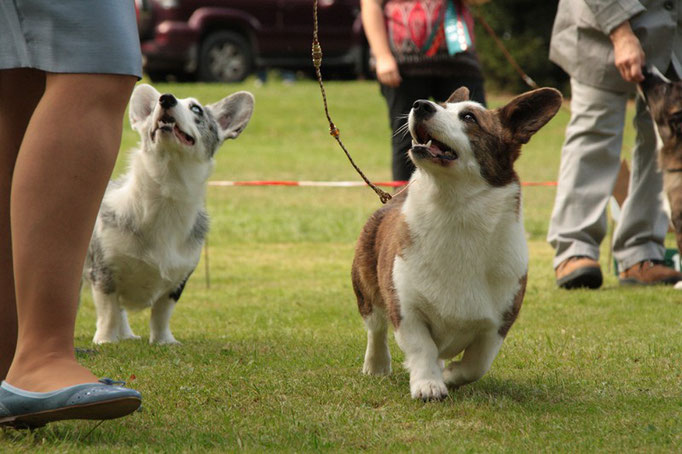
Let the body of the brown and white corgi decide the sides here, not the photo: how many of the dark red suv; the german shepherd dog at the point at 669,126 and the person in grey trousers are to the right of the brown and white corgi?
0

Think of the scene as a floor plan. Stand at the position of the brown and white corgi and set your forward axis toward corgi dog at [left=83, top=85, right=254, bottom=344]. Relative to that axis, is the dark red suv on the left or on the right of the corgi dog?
right

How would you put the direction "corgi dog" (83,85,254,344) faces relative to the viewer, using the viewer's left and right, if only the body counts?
facing the viewer

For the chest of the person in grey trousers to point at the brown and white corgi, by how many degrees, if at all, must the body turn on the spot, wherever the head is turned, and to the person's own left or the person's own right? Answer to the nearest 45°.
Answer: approximately 45° to the person's own right

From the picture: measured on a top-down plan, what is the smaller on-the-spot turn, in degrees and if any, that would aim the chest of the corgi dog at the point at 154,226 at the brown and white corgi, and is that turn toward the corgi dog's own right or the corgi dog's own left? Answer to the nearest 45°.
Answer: approximately 45° to the corgi dog's own left

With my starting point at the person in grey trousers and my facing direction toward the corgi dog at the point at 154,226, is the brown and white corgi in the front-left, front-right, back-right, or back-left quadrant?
front-left

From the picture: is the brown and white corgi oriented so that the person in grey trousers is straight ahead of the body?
no

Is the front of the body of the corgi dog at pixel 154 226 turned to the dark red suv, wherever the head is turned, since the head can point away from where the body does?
no

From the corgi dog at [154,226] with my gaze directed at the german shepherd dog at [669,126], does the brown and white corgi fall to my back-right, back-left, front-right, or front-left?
front-right

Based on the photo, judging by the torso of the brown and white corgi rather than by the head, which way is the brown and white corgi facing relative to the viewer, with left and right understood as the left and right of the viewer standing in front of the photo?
facing the viewer and to the right of the viewer

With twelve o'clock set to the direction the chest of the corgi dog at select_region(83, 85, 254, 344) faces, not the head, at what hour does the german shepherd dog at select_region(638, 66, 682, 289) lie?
The german shepherd dog is roughly at 9 o'clock from the corgi dog.

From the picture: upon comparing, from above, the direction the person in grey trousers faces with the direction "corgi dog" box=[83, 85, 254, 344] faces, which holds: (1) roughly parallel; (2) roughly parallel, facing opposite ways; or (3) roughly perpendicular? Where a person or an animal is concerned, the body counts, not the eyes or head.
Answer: roughly parallel
